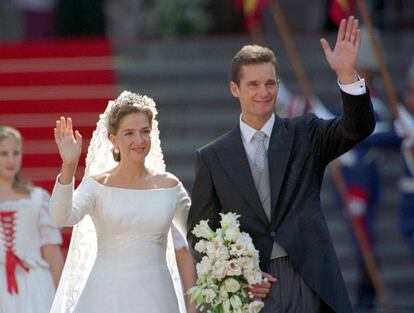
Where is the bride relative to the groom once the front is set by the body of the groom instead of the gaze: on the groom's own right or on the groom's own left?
on the groom's own right

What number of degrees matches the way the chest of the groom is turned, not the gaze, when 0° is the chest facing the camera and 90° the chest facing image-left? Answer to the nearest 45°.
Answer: approximately 0°
